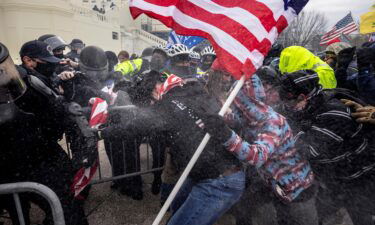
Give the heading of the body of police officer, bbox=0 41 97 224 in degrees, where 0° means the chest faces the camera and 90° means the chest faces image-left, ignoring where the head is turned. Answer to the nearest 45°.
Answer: approximately 270°

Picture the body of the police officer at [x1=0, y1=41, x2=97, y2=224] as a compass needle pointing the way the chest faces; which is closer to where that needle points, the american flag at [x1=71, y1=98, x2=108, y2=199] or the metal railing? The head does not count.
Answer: the american flag

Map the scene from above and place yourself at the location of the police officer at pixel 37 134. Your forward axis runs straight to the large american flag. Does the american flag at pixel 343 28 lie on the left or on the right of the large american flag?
left

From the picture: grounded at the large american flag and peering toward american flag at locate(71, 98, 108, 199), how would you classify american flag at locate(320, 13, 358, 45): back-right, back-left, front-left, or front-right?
back-right

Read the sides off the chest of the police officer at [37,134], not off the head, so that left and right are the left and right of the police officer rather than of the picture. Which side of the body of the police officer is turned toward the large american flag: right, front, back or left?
front

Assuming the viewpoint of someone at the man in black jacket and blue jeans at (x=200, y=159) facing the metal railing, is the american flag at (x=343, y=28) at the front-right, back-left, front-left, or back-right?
back-right

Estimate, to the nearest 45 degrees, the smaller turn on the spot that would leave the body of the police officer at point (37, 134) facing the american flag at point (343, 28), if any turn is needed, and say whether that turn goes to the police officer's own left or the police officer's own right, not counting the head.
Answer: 0° — they already face it

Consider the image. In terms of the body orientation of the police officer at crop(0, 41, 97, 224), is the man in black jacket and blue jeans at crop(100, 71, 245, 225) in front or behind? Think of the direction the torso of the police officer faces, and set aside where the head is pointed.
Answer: in front

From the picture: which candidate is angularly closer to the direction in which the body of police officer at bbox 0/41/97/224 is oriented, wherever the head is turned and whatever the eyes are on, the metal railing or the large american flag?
the large american flag

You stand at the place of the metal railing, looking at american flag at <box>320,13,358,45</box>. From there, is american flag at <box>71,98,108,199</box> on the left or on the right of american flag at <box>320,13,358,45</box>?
left

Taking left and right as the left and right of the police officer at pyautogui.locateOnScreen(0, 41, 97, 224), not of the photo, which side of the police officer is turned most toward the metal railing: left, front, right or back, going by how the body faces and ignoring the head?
right
